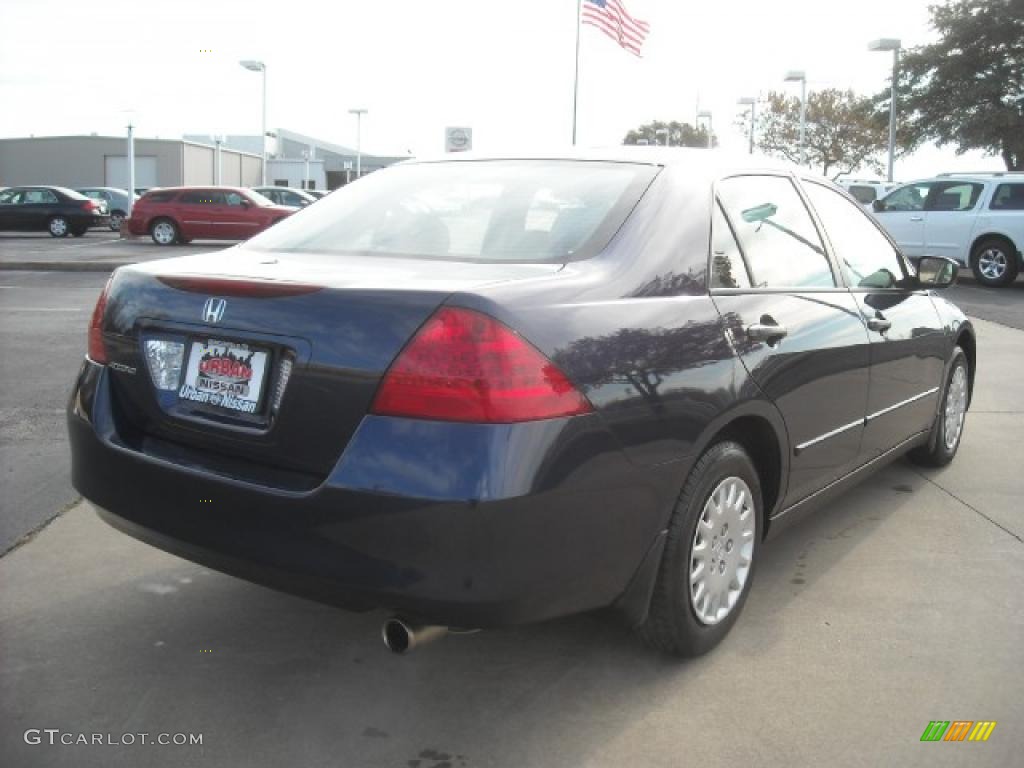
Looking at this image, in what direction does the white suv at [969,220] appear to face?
to the viewer's left

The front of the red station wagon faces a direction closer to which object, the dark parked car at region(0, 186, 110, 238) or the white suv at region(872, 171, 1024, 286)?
the white suv

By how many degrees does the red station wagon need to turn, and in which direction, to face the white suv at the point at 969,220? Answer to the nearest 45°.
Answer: approximately 45° to its right

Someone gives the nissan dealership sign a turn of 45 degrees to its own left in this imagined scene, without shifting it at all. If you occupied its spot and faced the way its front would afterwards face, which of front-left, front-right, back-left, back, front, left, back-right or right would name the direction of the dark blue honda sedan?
front-right

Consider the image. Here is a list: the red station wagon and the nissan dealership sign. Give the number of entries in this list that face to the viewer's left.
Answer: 0

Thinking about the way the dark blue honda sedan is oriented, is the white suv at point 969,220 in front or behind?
in front

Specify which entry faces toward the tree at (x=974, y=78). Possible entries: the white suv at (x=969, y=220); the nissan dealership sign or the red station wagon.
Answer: the red station wagon

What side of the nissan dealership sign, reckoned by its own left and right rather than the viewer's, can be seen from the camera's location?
front

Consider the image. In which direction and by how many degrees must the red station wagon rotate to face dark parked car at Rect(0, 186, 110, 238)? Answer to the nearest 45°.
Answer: approximately 135° to its left

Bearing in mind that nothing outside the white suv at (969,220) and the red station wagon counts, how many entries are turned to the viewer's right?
1

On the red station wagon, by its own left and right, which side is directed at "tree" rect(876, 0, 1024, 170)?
front

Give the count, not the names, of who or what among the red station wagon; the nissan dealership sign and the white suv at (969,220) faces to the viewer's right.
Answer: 1

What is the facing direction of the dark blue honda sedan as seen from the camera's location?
facing away from the viewer and to the right of the viewer

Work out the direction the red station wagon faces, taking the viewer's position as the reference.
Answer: facing to the right of the viewer
